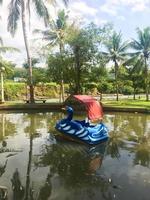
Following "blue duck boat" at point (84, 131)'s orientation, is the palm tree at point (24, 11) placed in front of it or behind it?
in front

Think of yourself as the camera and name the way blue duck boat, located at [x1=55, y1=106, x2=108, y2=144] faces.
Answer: facing away from the viewer and to the left of the viewer

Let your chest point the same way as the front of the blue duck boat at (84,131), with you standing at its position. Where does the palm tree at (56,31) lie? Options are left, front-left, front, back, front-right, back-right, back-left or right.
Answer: front-right

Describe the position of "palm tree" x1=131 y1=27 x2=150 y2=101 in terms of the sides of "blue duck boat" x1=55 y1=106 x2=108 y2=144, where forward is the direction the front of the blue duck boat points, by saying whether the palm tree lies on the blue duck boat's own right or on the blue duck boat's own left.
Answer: on the blue duck boat's own right
